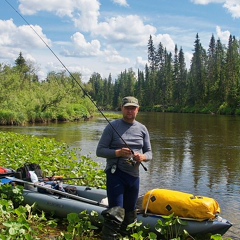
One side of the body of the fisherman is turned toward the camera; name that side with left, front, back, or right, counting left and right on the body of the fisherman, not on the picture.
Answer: front

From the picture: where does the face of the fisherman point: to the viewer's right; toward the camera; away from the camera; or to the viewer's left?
toward the camera
